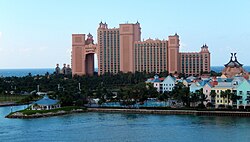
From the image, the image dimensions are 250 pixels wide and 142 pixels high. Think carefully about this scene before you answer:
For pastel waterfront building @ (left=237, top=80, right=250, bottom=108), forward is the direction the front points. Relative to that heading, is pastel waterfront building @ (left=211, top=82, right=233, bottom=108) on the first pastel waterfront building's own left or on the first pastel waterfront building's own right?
on the first pastel waterfront building's own right

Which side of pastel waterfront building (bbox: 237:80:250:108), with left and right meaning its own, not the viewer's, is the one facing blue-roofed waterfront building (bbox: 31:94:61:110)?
right

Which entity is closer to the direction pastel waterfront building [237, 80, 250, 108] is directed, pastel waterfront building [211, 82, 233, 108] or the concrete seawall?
the concrete seawall

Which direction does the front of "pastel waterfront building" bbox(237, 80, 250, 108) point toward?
toward the camera
